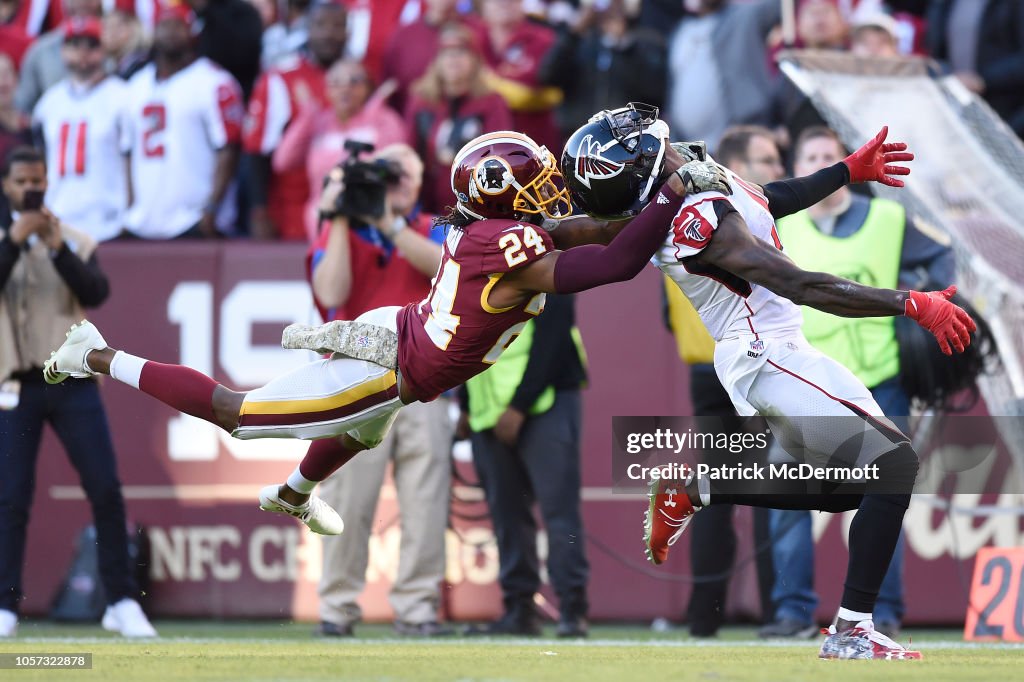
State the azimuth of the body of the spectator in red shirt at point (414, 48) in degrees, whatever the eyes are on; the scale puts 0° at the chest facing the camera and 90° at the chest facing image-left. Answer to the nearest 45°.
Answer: approximately 0°

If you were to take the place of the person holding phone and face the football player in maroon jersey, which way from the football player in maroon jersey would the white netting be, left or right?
left

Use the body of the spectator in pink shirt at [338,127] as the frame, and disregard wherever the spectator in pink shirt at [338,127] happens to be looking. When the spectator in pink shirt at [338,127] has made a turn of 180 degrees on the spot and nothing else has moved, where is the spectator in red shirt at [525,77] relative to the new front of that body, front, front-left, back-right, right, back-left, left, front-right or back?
right

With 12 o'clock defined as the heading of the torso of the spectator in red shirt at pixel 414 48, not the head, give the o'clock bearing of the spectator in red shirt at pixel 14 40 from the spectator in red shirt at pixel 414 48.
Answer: the spectator in red shirt at pixel 14 40 is roughly at 4 o'clock from the spectator in red shirt at pixel 414 48.

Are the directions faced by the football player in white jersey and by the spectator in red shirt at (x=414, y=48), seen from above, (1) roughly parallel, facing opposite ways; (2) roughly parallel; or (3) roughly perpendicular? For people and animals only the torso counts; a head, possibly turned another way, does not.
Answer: roughly perpendicular

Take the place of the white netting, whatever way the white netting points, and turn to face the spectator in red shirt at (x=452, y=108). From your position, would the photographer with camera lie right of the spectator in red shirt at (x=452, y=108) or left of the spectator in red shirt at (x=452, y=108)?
left
